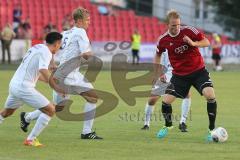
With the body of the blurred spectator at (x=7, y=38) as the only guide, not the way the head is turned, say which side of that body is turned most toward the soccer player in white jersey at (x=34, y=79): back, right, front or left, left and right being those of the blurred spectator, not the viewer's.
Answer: front

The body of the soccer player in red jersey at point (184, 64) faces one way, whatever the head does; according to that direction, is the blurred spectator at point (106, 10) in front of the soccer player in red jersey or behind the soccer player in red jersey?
behind

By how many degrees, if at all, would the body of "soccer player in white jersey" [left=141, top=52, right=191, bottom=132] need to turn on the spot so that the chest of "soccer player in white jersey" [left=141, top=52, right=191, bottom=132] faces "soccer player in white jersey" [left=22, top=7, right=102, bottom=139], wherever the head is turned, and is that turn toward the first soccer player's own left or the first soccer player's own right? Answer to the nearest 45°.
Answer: approximately 45° to the first soccer player's own right

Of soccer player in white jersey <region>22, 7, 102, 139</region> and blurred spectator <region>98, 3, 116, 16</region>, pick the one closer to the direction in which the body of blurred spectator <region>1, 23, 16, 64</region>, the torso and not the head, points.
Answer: the soccer player in white jersey

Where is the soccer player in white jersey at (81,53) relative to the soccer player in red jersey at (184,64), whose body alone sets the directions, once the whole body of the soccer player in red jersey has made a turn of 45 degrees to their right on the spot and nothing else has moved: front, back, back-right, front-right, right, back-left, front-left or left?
front-right

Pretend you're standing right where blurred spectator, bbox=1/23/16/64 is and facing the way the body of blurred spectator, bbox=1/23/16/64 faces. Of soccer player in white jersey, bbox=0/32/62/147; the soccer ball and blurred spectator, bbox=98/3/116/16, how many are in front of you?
2
